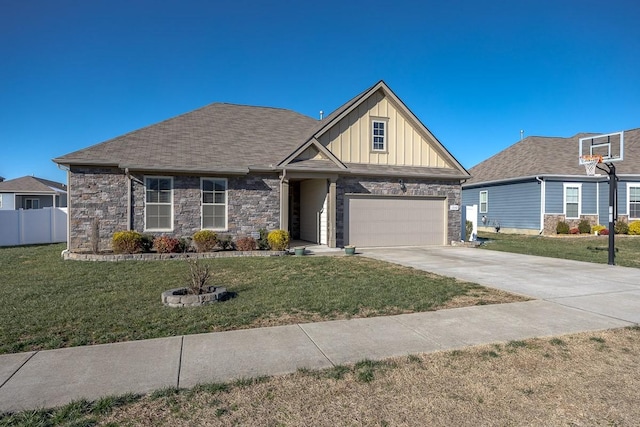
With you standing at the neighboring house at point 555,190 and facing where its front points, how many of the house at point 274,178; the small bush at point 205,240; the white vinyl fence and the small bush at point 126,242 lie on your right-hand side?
4

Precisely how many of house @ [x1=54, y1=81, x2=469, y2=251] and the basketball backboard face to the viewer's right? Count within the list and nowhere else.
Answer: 0

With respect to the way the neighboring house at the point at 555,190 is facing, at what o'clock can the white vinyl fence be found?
The white vinyl fence is roughly at 3 o'clock from the neighboring house.

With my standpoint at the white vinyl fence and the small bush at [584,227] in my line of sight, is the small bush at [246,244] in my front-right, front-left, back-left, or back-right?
front-right

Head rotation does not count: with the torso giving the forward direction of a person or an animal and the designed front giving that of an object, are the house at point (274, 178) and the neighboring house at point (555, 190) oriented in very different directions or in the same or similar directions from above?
same or similar directions

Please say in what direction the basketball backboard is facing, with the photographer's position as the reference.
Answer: facing the viewer and to the left of the viewer

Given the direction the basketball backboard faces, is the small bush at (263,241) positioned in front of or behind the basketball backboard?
in front

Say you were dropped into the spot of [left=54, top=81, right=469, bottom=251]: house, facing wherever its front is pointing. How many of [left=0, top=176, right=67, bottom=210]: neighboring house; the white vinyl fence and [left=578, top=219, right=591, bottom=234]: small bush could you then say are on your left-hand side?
1

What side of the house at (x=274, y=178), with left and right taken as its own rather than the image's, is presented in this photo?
front

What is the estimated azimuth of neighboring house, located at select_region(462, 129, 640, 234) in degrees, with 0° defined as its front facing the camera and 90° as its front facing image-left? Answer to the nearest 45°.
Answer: approximately 315°

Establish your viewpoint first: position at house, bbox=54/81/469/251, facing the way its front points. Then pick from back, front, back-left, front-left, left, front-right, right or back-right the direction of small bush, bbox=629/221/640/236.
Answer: left
